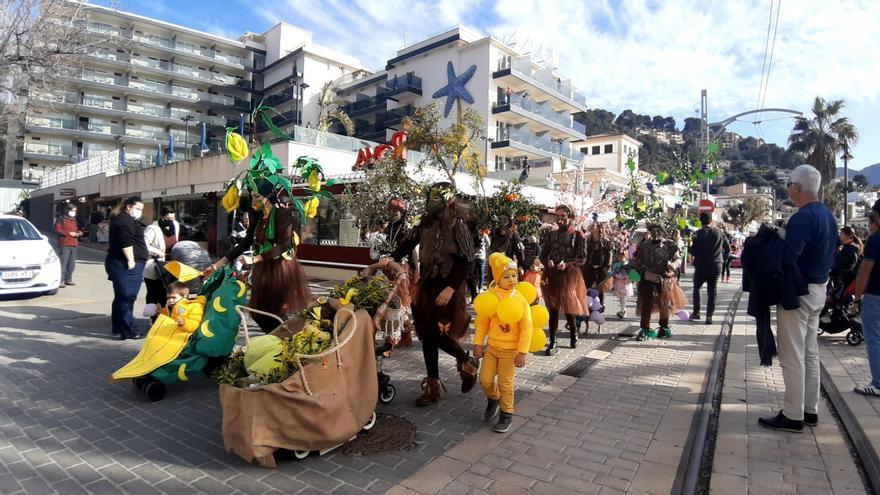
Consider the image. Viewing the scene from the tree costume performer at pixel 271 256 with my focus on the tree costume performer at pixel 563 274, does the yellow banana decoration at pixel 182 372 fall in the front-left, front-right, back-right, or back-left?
back-right

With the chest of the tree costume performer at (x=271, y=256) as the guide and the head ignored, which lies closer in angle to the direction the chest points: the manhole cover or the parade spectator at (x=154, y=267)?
the manhole cover

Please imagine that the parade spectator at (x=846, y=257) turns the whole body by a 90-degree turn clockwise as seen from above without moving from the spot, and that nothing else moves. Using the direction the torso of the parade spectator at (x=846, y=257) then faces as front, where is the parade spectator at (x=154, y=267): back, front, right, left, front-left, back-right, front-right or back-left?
back-left

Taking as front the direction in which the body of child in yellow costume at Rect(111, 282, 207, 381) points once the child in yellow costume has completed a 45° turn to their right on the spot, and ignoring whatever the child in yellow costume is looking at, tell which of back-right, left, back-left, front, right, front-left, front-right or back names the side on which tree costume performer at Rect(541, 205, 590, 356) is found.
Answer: back

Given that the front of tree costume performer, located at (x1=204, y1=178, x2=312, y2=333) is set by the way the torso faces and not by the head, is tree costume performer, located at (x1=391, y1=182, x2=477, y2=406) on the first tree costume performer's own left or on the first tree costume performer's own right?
on the first tree costume performer's own left

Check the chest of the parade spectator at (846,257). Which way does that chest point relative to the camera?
to the viewer's left

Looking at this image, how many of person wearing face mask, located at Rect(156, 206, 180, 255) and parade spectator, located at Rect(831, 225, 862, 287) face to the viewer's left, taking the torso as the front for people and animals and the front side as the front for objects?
1

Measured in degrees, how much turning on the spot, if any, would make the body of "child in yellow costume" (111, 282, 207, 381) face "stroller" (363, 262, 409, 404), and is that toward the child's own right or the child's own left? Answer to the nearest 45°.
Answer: approximately 90° to the child's own left

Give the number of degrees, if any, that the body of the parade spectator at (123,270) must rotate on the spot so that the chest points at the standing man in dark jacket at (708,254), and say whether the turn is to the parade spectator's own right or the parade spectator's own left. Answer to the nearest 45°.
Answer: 0° — they already face them

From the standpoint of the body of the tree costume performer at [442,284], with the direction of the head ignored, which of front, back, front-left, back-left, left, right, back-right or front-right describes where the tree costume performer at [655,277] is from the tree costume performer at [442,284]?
back

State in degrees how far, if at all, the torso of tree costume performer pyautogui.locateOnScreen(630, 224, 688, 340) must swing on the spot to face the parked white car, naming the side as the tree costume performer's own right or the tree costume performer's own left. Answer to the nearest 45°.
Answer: approximately 90° to the tree costume performer's own right

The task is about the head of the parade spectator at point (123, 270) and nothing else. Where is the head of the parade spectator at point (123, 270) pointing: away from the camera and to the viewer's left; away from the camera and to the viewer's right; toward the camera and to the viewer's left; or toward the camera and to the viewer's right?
toward the camera and to the viewer's right
